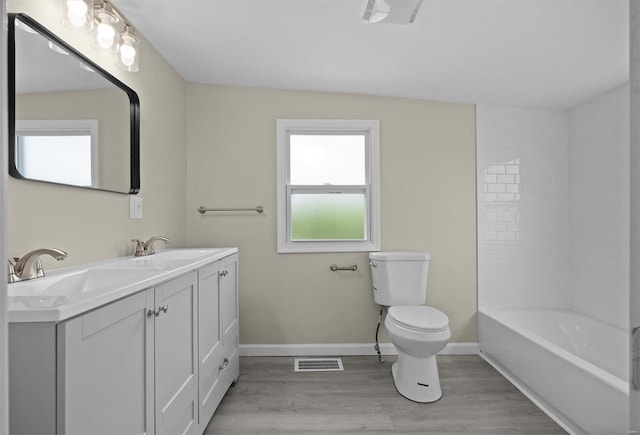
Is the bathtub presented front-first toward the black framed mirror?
yes

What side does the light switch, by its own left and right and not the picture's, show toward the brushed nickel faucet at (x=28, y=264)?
right

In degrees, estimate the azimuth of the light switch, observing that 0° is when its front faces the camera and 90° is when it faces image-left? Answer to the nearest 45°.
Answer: approximately 315°

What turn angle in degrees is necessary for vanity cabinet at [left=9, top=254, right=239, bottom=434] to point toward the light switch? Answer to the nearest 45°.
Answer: approximately 135° to its left

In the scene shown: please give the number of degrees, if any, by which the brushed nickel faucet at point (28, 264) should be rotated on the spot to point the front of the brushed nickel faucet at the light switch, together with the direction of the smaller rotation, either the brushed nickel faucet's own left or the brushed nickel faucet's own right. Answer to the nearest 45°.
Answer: approximately 90° to the brushed nickel faucet's own left

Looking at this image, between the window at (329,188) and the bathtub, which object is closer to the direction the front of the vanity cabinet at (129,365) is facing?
the bathtub

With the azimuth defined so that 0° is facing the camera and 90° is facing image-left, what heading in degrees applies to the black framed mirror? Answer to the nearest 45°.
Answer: approximately 315°

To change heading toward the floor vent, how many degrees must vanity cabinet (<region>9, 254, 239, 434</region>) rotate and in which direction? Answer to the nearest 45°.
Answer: approximately 90° to its left
